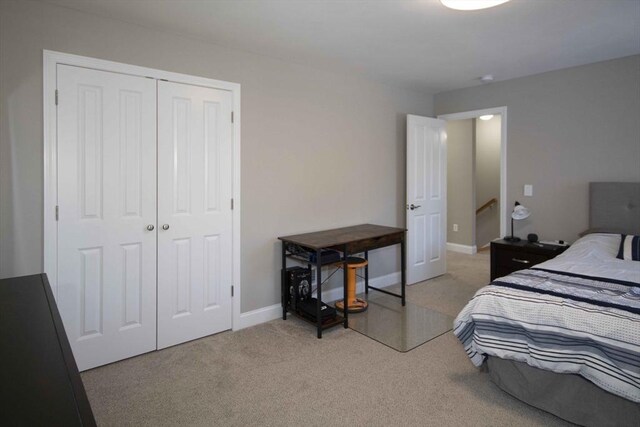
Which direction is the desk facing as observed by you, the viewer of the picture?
facing the viewer and to the right of the viewer

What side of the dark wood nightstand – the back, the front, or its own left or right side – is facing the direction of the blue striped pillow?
left

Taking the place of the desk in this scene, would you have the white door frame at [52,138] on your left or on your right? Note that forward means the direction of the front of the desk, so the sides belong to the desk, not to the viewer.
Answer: on your right

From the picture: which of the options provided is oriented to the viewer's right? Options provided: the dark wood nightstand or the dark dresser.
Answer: the dark dresser

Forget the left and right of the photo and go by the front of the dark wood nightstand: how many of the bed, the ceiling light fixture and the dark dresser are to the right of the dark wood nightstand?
0

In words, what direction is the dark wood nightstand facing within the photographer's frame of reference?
facing the viewer and to the left of the viewer

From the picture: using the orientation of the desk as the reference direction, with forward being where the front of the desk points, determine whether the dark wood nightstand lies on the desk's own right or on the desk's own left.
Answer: on the desk's own left

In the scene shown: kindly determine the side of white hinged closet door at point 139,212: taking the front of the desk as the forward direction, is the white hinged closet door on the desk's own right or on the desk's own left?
on the desk's own right

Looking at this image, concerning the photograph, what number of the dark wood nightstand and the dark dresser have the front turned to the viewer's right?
1

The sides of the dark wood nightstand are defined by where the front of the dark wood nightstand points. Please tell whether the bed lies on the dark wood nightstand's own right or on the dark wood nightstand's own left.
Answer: on the dark wood nightstand's own left

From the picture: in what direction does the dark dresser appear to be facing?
to the viewer's right
